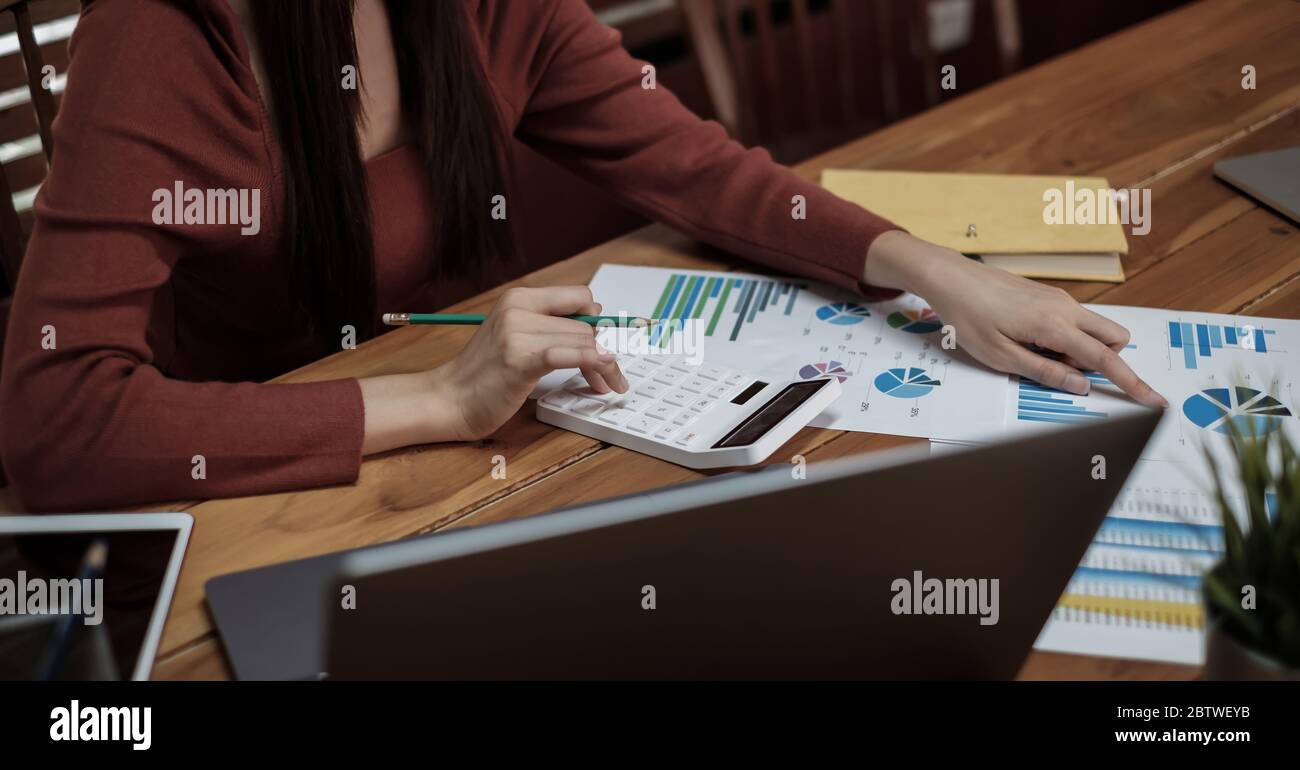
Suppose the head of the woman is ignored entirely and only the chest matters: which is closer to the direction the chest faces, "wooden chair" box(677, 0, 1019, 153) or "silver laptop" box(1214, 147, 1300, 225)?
the silver laptop

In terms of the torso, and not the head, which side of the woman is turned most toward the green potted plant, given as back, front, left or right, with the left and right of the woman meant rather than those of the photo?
front

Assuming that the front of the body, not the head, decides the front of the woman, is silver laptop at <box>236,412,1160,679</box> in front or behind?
in front

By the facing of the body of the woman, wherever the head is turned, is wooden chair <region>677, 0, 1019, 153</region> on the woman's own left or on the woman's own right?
on the woman's own left

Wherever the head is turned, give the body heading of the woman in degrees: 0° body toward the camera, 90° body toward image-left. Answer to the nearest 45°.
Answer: approximately 315°

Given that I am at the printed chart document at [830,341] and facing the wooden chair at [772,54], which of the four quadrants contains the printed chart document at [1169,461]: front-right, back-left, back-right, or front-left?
back-right
